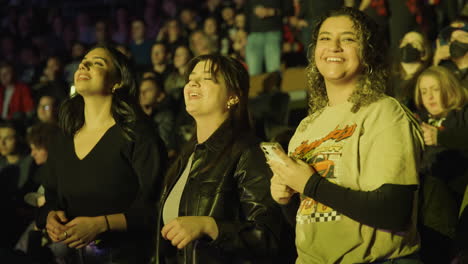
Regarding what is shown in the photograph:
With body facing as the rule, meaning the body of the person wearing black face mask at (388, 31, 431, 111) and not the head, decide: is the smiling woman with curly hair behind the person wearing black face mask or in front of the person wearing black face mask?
in front

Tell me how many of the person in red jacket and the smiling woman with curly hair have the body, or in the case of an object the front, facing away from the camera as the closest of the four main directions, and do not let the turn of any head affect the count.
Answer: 0

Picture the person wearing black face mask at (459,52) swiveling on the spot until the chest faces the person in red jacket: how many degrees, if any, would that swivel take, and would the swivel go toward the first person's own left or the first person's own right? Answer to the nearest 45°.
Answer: approximately 45° to the first person's own right

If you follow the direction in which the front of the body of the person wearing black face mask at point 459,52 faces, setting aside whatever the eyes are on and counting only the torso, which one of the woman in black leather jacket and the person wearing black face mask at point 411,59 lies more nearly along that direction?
the woman in black leather jacket

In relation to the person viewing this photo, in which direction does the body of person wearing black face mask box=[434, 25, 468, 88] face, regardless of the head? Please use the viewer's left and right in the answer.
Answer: facing the viewer and to the left of the viewer

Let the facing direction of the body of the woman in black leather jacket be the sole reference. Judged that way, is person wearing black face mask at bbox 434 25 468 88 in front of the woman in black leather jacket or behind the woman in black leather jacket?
behind

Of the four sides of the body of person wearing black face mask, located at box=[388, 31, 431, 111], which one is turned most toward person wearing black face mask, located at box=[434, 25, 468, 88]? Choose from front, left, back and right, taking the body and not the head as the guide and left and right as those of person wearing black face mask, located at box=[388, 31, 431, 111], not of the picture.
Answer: left

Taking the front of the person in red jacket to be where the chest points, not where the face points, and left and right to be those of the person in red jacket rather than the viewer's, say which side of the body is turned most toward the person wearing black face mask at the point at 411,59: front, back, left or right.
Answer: left
